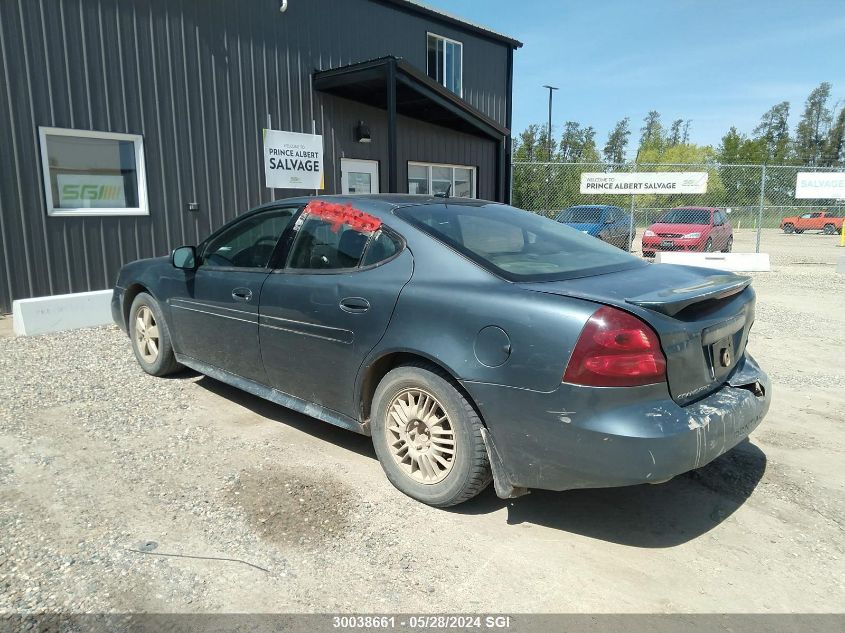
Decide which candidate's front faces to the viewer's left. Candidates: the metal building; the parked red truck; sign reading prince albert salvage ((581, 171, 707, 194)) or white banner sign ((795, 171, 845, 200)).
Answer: the parked red truck

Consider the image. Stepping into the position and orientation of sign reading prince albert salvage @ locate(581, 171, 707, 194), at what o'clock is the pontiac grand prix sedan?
The pontiac grand prix sedan is roughly at 12 o'clock from the sign reading prince albert salvage.

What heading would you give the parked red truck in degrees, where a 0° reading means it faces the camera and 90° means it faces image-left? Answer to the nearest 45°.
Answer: approximately 90°

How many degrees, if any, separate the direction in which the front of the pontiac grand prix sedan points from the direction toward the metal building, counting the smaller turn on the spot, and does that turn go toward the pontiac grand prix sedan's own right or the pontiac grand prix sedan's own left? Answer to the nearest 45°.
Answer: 0° — it already faces it

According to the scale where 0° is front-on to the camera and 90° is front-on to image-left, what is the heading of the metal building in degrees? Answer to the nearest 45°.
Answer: approximately 315°

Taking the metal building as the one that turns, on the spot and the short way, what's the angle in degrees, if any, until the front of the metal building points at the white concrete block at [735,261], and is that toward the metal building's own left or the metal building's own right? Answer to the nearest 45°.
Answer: approximately 45° to the metal building's own left

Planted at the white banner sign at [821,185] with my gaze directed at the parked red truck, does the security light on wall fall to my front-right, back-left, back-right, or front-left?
back-left

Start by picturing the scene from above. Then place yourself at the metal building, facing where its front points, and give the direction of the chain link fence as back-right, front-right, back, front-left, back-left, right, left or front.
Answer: left

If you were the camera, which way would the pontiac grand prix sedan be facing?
facing away from the viewer and to the left of the viewer
